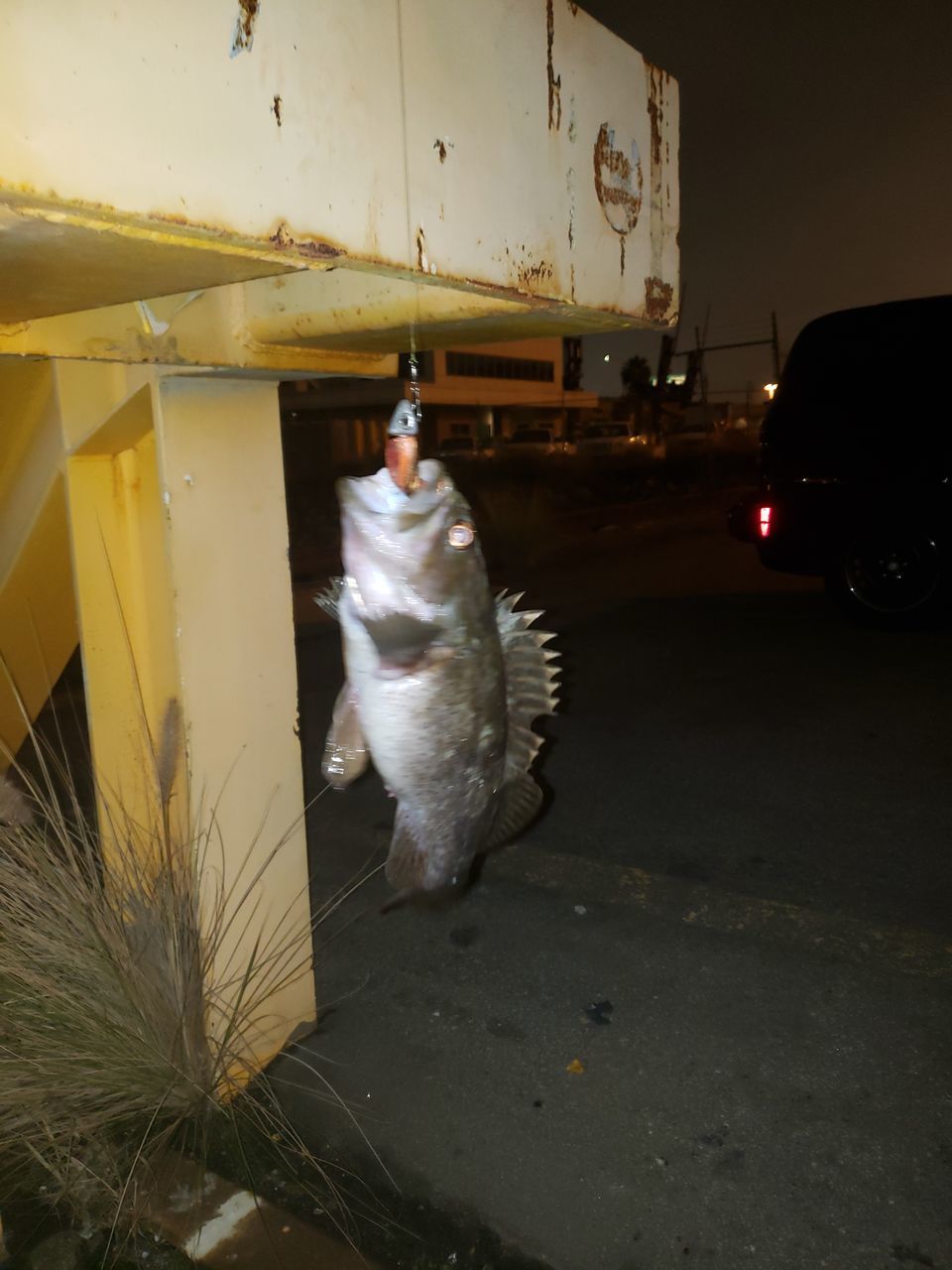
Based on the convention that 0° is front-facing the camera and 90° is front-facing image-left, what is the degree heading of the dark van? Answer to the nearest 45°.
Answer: approximately 270°

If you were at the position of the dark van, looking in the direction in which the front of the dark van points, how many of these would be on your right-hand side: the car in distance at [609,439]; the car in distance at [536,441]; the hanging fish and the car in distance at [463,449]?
1

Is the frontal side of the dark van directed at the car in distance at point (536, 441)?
no

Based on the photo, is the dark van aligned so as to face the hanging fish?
no

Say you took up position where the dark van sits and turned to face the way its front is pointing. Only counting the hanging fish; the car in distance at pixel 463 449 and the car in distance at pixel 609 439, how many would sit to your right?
1

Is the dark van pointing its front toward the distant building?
no
